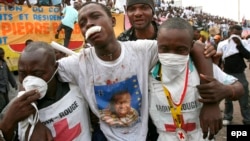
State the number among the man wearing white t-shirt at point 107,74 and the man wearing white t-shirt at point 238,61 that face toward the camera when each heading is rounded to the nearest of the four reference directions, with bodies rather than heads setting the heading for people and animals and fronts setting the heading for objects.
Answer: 2

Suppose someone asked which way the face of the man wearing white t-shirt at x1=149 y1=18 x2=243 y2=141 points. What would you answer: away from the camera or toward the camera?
toward the camera

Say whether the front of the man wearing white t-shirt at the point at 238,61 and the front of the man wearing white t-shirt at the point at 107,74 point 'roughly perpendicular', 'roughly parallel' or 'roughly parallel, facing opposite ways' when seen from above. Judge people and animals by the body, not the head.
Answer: roughly parallel

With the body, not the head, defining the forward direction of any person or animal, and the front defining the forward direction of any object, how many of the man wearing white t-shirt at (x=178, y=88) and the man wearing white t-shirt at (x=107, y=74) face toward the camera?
2

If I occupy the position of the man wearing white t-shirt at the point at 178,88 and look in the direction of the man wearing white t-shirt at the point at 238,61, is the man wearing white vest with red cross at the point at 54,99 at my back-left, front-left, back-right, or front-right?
back-left

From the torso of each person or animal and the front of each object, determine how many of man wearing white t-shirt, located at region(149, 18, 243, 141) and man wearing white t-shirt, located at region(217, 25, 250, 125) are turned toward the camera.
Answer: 2

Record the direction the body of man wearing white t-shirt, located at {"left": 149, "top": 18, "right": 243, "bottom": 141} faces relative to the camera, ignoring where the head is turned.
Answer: toward the camera

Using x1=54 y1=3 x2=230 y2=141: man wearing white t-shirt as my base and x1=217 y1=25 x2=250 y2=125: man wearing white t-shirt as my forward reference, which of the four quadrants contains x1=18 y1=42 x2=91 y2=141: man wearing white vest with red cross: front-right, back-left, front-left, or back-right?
back-left

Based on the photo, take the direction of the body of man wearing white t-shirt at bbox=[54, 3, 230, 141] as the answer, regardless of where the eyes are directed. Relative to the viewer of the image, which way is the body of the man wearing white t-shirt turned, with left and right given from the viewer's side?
facing the viewer

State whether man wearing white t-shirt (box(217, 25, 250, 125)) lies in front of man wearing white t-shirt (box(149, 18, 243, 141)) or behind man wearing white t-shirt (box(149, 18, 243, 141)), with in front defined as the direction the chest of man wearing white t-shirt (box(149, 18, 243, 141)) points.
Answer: behind

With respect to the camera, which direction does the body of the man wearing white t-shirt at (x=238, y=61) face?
toward the camera
